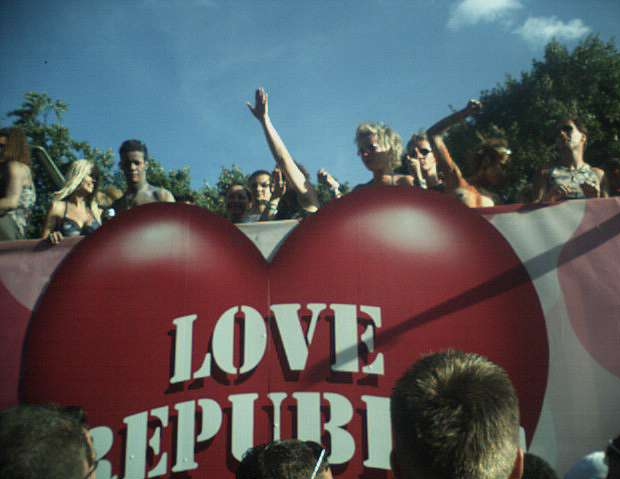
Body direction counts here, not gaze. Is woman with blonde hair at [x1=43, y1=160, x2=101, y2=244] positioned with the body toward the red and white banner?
yes

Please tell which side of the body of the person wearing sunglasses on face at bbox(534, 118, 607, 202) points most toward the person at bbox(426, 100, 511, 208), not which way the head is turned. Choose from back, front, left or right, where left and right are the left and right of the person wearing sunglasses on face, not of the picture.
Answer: right

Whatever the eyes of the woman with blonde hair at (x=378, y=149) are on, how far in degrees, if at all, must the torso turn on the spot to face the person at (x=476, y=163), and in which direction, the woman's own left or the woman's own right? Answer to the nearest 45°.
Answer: approximately 135° to the woman's own left

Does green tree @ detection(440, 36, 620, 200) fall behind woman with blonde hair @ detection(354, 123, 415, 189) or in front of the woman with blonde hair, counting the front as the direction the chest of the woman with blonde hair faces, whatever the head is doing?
behind

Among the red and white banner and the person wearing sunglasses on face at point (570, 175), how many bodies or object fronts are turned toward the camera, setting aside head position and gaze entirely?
2

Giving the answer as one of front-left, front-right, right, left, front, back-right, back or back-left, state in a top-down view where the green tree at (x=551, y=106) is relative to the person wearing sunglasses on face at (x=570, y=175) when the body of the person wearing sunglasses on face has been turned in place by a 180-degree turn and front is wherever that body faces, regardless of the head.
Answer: front
